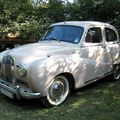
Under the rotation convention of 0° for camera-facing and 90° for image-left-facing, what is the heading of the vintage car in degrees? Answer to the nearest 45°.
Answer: approximately 45°
